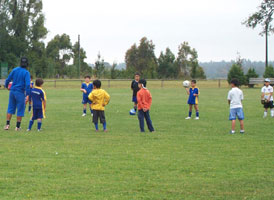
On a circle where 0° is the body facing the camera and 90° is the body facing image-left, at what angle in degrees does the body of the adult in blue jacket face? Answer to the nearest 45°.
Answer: approximately 180°
